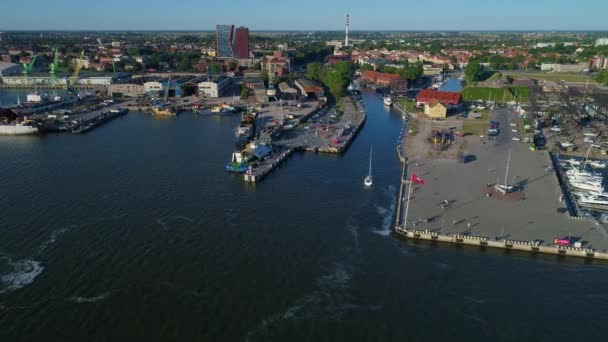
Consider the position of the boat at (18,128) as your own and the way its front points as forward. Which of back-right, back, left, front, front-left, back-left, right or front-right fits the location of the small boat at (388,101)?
front

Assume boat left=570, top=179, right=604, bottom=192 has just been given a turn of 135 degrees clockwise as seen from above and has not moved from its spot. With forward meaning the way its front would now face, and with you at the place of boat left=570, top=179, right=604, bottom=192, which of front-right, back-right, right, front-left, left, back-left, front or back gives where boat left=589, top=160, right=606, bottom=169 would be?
front-left

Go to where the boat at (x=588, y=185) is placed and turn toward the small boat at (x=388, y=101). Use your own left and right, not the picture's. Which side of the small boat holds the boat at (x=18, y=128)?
left

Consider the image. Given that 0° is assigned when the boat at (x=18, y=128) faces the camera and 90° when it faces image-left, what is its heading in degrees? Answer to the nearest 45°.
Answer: approximately 270°

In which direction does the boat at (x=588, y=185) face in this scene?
to the viewer's left

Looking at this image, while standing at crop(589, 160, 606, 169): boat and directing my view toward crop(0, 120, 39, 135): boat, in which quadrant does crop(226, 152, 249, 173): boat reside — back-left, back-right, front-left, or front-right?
front-left

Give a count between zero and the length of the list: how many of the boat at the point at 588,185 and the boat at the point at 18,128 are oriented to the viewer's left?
1

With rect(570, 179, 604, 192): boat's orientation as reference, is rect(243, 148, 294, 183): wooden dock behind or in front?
in front

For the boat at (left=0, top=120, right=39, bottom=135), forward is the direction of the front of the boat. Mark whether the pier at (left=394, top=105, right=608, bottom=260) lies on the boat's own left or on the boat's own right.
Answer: on the boat's own right
